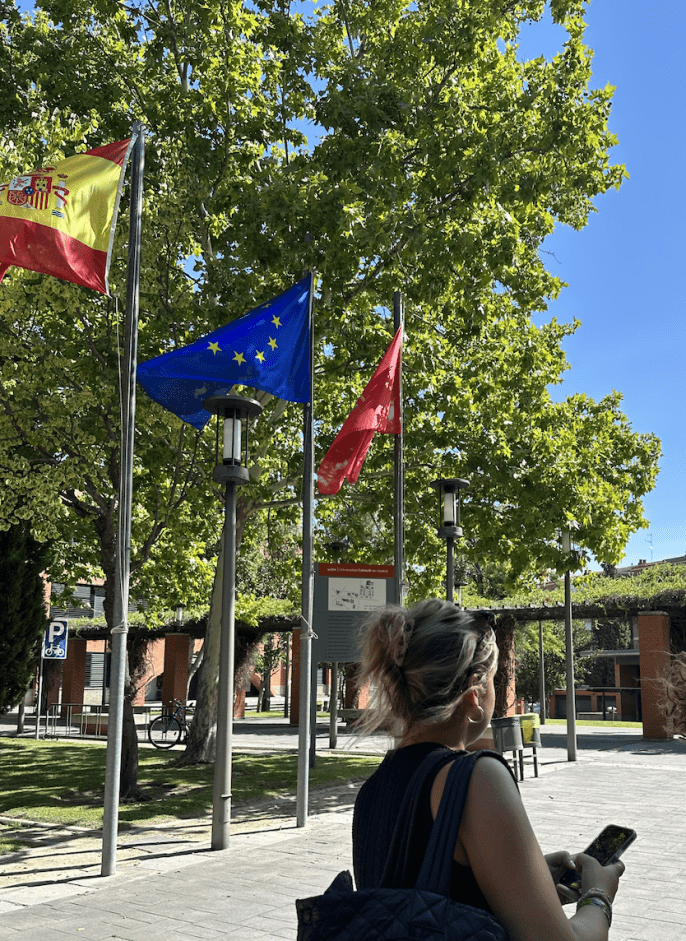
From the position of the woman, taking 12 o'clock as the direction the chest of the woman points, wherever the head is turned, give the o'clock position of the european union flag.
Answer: The european union flag is roughly at 10 o'clock from the woman.

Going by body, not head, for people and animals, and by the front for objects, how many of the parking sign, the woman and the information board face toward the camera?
2

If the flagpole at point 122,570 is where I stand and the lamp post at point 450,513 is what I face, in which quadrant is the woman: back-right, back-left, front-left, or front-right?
back-right

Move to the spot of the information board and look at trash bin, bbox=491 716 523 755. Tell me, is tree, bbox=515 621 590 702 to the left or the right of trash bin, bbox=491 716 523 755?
left

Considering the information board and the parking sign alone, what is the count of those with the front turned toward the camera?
2

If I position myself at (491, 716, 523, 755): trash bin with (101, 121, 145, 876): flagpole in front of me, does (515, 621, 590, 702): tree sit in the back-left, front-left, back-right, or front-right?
back-right

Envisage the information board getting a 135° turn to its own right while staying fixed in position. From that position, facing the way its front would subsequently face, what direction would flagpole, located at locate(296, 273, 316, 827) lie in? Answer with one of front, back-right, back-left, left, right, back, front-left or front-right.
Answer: back-left

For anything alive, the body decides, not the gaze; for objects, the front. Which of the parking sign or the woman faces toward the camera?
the parking sign

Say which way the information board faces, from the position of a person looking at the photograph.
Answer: facing the viewer

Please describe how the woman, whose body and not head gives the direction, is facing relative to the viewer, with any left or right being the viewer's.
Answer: facing away from the viewer and to the right of the viewer

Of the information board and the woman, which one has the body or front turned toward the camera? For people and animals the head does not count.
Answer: the information board

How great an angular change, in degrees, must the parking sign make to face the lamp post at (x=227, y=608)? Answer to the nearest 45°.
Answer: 0° — it already faces it

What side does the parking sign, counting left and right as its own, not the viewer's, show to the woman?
front

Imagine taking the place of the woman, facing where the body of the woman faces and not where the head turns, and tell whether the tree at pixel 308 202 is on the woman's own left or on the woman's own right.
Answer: on the woman's own left

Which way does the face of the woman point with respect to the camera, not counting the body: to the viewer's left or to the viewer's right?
to the viewer's right

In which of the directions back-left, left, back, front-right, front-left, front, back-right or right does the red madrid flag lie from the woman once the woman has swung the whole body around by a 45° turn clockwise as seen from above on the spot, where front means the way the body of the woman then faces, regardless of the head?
left
